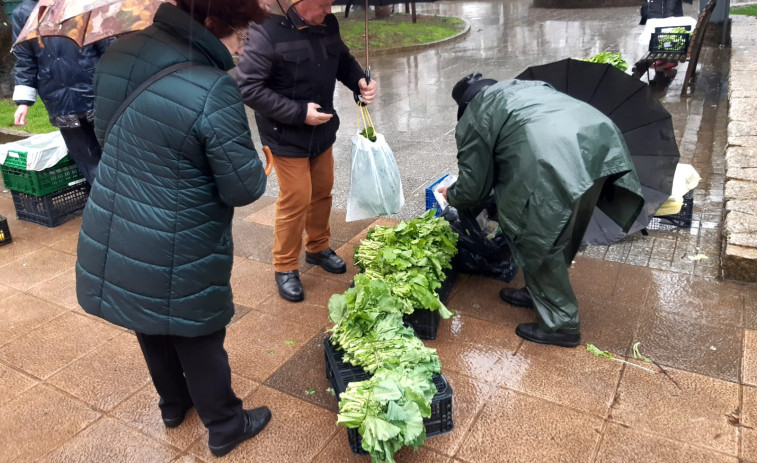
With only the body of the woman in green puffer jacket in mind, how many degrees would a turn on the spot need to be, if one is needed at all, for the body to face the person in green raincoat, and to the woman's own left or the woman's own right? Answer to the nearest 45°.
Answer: approximately 45° to the woman's own right

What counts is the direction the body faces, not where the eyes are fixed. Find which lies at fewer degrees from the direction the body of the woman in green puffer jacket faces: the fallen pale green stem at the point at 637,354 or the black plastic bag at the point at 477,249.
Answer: the black plastic bag

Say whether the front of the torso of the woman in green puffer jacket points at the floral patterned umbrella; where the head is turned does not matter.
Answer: no

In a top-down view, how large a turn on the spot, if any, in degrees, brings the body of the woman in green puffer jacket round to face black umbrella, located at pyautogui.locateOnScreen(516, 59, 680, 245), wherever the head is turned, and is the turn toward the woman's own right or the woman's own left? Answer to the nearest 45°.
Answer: approximately 45° to the woman's own right

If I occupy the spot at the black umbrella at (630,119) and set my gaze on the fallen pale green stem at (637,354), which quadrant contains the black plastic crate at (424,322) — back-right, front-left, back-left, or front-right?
front-right

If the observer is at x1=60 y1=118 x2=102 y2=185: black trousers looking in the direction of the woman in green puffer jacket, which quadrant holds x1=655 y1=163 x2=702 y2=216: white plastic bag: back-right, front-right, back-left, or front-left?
front-left

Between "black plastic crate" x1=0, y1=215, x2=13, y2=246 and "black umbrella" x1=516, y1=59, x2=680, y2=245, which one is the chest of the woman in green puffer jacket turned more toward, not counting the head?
the black umbrella

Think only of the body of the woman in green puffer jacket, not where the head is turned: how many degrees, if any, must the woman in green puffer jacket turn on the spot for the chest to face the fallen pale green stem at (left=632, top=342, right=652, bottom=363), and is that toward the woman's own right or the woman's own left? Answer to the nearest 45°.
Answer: approximately 45° to the woman's own right

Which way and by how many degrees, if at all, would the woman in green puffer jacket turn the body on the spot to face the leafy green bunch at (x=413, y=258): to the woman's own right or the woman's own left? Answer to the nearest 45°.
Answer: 0° — they already face it

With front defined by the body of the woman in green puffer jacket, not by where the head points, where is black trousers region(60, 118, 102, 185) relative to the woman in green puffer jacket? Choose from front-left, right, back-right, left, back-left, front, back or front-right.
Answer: front-left

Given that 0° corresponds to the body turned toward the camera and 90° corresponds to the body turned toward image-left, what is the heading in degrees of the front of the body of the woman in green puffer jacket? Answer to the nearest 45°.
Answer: approximately 225°

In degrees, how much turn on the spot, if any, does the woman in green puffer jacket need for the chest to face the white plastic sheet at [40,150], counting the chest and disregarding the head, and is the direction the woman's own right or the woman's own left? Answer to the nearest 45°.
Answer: approximately 45° to the woman's own left

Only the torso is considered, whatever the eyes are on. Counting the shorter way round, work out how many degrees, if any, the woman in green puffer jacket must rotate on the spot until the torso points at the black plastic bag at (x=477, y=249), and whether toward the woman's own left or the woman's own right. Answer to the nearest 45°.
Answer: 0° — they already face it
